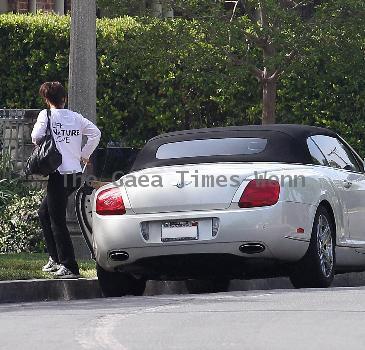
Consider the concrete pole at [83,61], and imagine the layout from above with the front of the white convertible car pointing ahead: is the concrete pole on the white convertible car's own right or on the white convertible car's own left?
on the white convertible car's own left

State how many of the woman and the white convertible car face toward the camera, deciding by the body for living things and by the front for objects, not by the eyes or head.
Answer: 0

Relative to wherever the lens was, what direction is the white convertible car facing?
facing away from the viewer and to the right of the viewer

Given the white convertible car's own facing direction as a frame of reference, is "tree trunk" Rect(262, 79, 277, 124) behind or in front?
in front

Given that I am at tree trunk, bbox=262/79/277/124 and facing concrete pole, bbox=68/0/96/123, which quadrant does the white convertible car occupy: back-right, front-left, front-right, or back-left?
front-left
